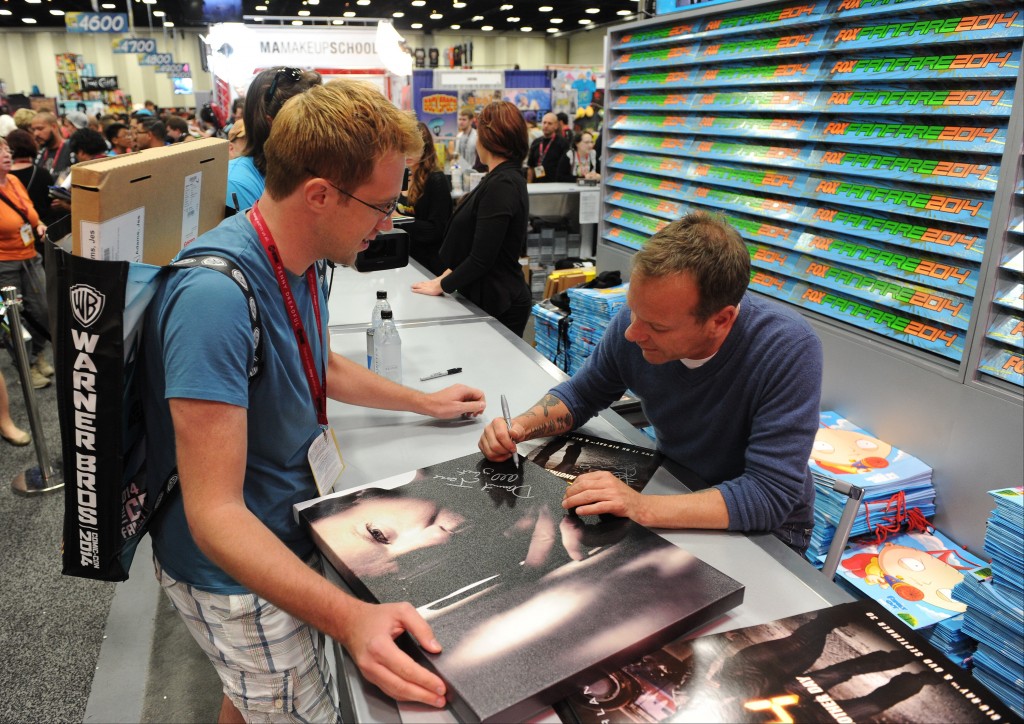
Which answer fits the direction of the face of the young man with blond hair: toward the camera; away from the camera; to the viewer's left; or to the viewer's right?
to the viewer's right

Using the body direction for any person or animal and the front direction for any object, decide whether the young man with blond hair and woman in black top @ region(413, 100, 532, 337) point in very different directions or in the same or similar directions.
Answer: very different directions

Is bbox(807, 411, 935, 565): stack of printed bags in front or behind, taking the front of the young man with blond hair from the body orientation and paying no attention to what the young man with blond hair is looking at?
in front

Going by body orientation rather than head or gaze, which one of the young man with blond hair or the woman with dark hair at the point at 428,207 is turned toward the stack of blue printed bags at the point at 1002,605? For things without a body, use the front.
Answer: the young man with blond hair

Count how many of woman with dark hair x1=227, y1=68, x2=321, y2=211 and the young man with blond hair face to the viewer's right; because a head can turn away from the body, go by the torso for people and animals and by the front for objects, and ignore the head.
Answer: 2

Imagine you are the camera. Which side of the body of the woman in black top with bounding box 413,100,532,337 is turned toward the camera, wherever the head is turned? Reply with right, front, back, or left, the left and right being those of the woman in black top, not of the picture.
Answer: left

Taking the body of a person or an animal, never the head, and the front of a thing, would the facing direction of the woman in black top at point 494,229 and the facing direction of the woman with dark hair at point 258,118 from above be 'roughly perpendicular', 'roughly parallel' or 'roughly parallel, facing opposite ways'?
roughly parallel, facing opposite ways

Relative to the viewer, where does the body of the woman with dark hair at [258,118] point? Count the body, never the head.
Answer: to the viewer's right

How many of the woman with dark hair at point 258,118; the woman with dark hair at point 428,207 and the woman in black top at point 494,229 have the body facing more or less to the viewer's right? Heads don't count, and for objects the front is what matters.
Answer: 1

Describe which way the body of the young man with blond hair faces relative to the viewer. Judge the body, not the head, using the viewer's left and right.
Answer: facing to the right of the viewer

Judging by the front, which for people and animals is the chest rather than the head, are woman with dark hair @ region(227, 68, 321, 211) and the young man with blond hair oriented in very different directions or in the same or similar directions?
same or similar directions

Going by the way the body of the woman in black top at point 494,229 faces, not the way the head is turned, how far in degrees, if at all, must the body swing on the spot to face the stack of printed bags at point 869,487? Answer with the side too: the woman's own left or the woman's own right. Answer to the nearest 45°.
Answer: approximately 135° to the woman's own left
